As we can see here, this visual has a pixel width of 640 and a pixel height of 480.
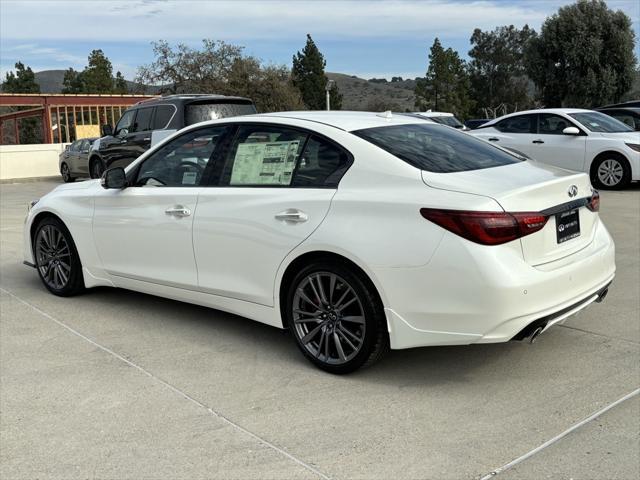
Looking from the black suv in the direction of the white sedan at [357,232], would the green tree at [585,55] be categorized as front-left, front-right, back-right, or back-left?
back-left

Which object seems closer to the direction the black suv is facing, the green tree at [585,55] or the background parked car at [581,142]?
the green tree

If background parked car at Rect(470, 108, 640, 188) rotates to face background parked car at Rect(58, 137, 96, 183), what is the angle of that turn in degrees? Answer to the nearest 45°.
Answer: approximately 135° to its right

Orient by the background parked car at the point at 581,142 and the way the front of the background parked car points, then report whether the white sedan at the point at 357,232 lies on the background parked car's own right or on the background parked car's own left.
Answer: on the background parked car's own right

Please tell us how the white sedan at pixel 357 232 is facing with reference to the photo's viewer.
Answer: facing away from the viewer and to the left of the viewer

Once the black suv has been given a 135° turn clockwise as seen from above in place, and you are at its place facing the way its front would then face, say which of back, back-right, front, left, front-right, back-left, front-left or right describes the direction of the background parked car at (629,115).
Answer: front

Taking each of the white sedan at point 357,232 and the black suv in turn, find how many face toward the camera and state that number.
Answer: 0

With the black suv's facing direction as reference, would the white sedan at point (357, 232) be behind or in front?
behind

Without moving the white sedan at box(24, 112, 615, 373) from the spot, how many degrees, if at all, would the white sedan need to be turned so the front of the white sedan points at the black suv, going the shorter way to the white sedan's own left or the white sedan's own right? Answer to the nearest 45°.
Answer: approximately 45° to the white sedan's own right

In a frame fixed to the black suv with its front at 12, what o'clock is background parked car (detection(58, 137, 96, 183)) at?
The background parked car is roughly at 1 o'clock from the black suv.

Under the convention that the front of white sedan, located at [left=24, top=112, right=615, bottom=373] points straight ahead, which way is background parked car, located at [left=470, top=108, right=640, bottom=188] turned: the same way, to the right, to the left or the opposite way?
the opposite way

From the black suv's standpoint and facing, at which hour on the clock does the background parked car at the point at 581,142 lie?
The background parked car is roughly at 5 o'clock from the black suv.
